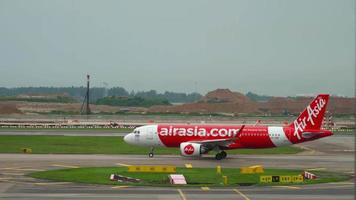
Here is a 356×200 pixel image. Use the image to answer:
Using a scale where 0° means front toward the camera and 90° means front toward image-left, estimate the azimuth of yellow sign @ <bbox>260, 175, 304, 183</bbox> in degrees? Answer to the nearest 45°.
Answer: approximately 0°
